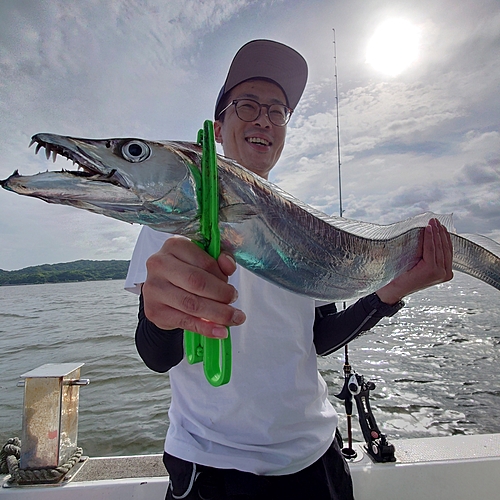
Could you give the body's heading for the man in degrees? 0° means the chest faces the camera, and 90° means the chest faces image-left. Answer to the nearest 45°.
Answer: approximately 0°

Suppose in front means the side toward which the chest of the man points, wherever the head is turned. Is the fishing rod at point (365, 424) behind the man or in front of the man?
behind

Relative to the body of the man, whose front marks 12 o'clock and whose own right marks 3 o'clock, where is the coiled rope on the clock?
The coiled rope is roughly at 4 o'clock from the man.

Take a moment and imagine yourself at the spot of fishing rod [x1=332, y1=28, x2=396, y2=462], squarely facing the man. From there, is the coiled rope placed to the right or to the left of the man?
right
